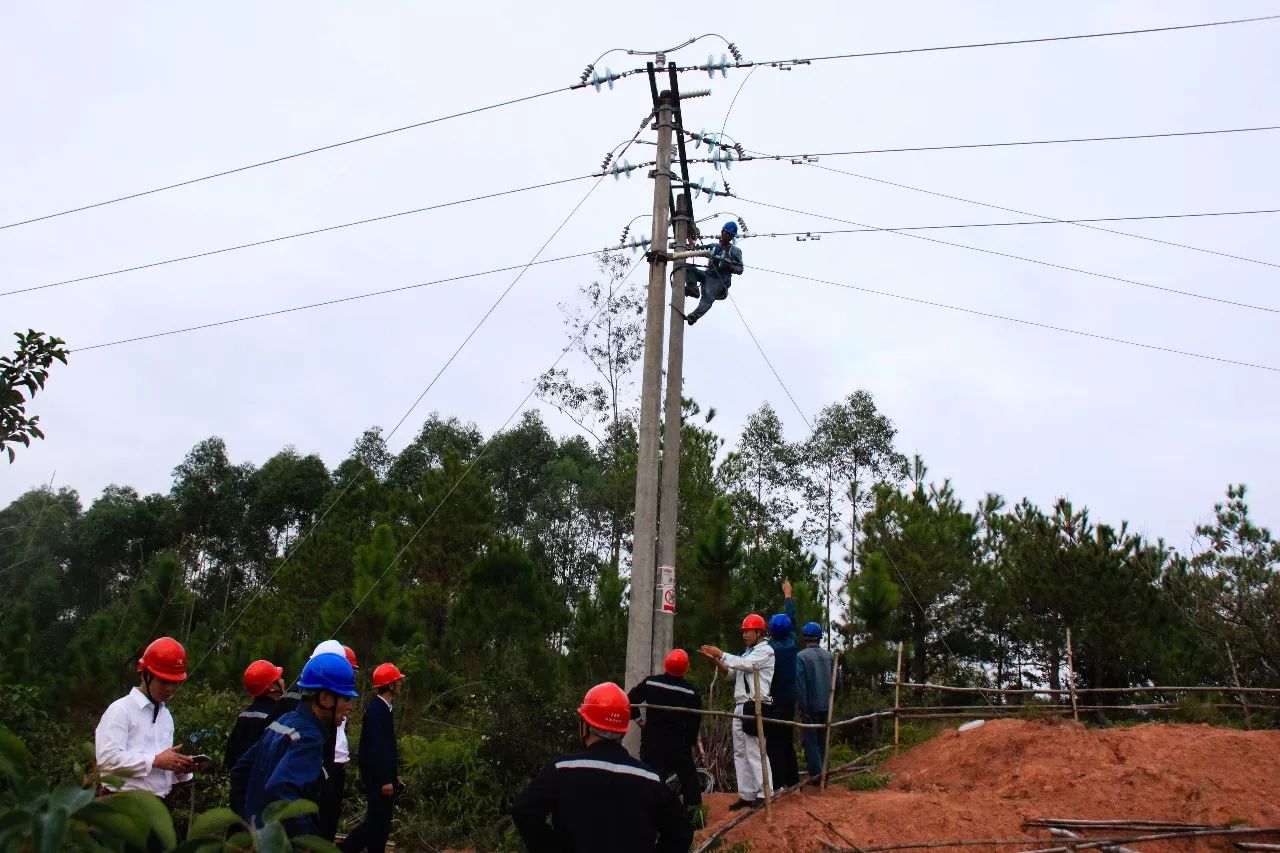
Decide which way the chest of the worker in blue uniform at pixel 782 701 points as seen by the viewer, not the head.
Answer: away from the camera

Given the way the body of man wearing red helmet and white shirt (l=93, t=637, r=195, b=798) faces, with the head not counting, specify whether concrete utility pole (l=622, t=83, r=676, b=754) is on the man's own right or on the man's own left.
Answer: on the man's own left

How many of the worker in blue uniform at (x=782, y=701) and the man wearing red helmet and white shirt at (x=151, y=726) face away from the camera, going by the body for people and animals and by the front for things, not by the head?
1

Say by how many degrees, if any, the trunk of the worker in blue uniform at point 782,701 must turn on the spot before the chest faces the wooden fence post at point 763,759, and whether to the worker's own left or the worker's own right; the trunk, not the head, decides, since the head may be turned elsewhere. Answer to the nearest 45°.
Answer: approximately 180°

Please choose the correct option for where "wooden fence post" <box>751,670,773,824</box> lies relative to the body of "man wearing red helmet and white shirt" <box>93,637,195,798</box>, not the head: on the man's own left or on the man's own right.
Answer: on the man's own left

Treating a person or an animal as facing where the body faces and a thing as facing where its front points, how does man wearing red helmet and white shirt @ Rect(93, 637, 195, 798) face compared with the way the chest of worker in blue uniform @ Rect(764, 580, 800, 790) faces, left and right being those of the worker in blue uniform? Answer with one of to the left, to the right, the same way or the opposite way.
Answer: to the right

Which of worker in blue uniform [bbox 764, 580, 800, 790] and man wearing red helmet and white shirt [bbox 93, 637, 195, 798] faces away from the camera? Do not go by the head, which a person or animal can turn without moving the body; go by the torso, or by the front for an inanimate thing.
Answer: the worker in blue uniform

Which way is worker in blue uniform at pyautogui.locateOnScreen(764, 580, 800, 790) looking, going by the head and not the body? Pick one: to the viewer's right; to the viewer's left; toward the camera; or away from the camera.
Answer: away from the camera

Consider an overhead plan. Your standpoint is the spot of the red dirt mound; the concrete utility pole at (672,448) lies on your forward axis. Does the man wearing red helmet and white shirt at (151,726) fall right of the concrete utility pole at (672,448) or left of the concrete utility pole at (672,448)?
left

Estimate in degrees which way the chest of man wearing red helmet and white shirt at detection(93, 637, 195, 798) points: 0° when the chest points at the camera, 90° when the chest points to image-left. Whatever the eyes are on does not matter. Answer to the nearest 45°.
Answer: approximately 315°
